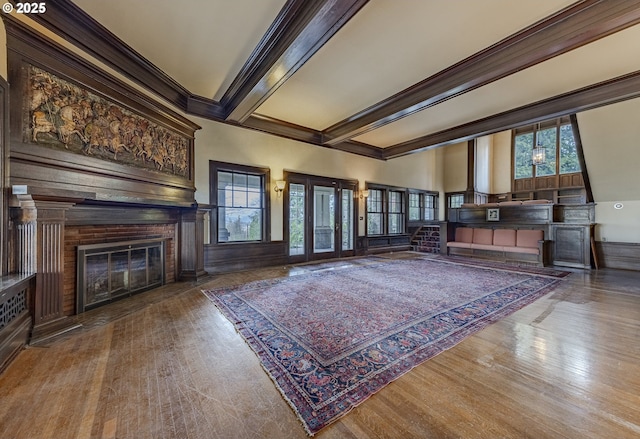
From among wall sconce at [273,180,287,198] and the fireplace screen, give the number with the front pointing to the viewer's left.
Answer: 0

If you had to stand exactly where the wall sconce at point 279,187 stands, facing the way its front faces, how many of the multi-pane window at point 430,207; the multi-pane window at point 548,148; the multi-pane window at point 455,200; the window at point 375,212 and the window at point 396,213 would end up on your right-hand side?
0

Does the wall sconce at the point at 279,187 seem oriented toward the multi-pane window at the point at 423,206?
no

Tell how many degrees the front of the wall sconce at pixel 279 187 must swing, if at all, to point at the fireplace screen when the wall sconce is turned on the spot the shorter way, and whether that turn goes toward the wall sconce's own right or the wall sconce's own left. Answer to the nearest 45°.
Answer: approximately 90° to the wall sconce's own right

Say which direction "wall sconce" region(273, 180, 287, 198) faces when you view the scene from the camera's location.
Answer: facing the viewer and to the right of the viewer

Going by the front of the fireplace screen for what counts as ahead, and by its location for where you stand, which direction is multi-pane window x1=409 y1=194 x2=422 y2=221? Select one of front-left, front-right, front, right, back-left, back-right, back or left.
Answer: front-left

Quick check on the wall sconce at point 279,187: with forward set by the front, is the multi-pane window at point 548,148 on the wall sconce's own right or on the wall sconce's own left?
on the wall sconce's own left

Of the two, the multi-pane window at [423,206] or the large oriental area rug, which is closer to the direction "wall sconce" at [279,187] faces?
the large oriental area rug

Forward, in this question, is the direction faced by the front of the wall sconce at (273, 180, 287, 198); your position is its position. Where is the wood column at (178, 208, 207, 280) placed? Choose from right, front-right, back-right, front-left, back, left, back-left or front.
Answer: right

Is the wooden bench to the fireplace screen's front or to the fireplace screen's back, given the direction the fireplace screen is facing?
to the front
